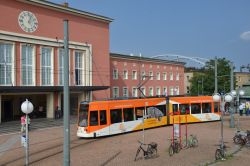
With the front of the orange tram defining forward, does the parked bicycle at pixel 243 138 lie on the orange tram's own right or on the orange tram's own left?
on the orange tram's own left

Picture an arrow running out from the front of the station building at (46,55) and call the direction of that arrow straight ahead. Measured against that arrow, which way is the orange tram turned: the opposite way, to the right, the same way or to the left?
to the right

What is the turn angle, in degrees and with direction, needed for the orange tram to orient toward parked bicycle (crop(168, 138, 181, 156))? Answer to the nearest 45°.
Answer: approximately 45° to its left
